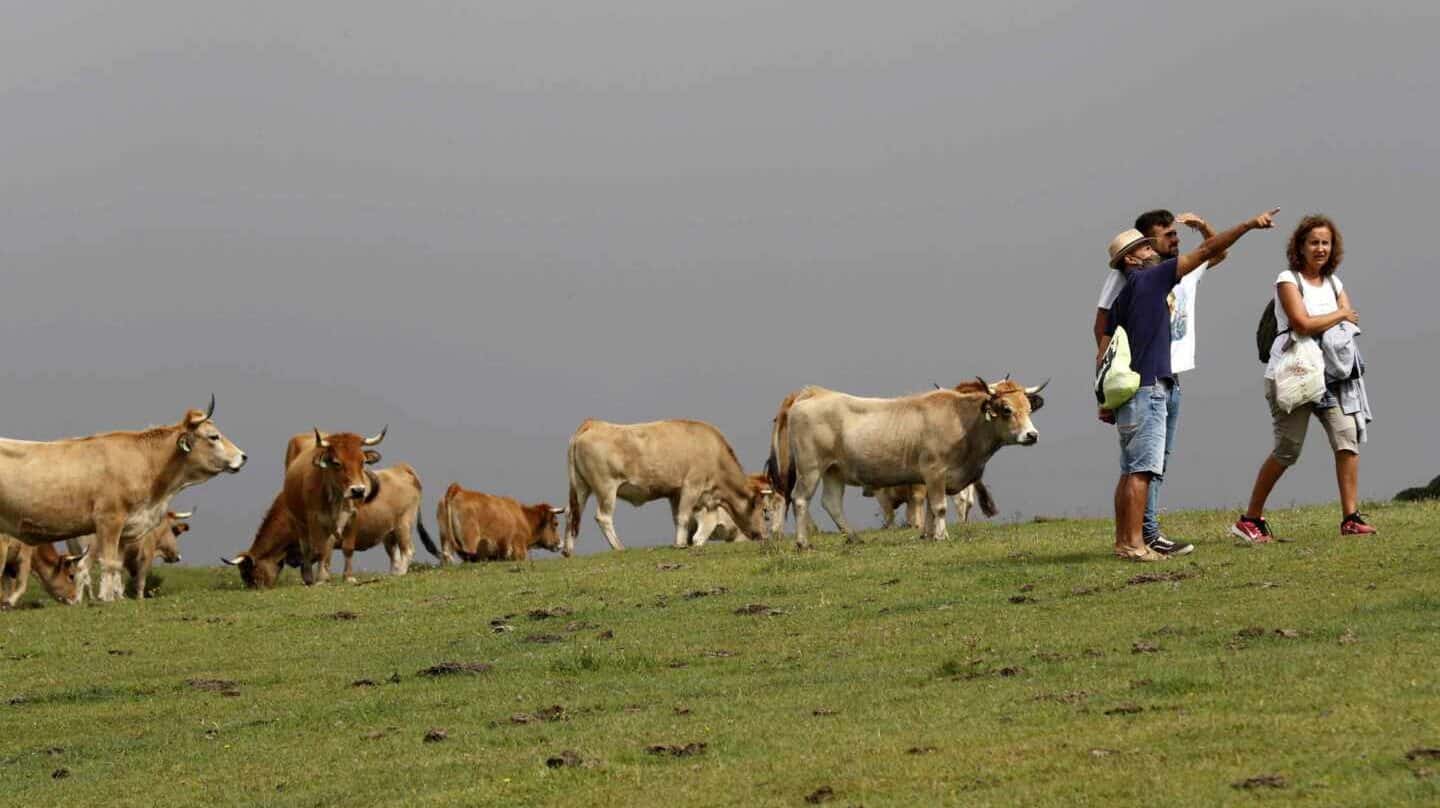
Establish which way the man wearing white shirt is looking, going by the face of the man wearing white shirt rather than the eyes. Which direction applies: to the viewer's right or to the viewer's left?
to the viewer's right

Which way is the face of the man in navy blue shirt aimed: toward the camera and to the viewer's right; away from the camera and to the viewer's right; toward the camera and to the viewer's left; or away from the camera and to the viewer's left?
toward the camera and to the viewer's right

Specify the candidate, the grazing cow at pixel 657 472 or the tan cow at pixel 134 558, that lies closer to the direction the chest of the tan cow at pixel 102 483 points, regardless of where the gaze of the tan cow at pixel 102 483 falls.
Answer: the grazing cow

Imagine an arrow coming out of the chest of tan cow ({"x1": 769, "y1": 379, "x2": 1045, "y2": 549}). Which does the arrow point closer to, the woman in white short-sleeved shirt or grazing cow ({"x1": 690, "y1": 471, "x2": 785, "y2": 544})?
the woman in white short-sleeved shirt

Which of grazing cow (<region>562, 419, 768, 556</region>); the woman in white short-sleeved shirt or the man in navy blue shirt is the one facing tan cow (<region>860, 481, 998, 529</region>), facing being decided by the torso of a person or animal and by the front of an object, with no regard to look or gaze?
the grazing cow

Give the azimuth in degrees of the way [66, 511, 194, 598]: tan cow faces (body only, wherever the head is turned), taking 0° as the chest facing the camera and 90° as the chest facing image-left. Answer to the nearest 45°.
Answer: approximately 270°

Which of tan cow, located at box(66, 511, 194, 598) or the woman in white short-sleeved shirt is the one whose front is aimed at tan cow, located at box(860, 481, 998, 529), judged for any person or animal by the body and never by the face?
tan cow, located at box(66, 511, 194, 598)

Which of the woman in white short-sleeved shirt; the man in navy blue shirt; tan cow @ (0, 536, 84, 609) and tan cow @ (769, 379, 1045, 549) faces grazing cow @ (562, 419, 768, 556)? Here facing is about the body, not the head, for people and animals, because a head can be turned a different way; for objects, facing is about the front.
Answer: tan cow @ (0, 536, 84, 609)

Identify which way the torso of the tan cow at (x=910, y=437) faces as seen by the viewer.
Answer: to the viewer's right

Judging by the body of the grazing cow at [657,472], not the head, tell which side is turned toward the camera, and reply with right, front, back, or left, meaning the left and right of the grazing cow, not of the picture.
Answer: right

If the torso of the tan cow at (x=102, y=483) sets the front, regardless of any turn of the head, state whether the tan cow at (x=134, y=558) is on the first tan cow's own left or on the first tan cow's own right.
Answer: on the first tan cow's own left

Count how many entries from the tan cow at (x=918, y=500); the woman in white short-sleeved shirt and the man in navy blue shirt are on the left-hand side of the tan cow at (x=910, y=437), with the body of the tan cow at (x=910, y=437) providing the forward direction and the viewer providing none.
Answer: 1

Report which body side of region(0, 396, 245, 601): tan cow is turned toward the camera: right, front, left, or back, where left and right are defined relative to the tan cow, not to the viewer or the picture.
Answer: right
